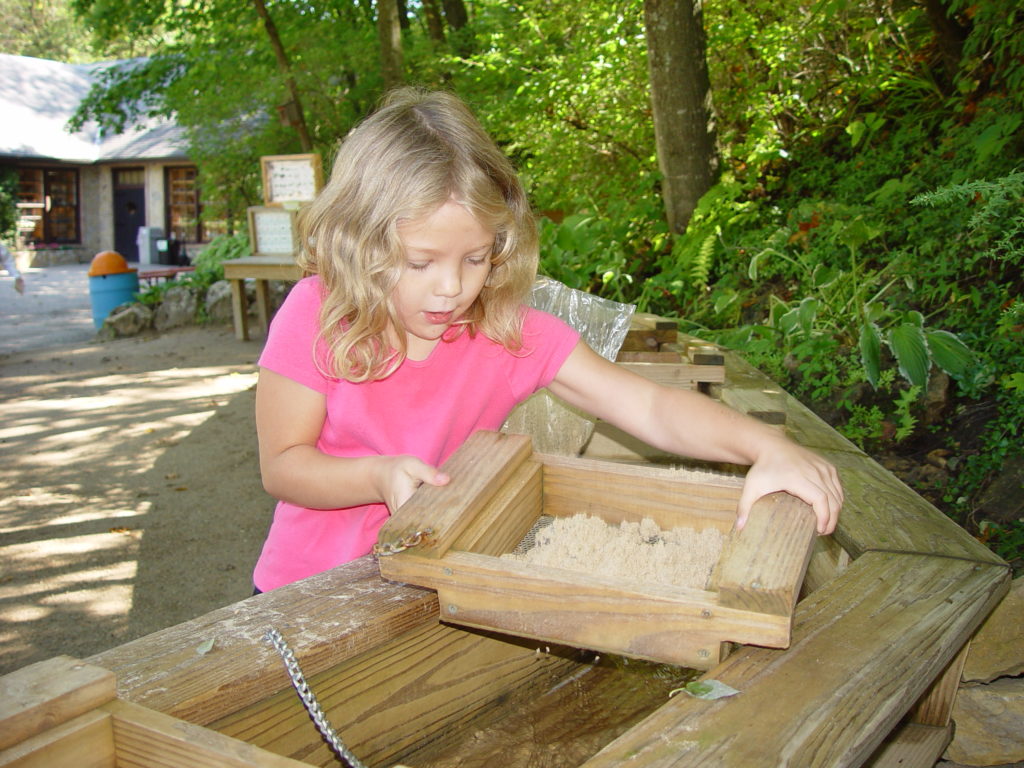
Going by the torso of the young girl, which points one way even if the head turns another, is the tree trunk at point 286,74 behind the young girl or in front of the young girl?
behind

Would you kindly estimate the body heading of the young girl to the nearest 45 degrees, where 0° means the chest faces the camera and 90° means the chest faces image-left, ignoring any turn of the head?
approximately 315°

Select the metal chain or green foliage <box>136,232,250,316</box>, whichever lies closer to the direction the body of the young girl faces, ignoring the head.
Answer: the metal chain

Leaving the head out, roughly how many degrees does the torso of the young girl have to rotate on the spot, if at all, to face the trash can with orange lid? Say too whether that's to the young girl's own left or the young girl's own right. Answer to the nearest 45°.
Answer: approximately 180°

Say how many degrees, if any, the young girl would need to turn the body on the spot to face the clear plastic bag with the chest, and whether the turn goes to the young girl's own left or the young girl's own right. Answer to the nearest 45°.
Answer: approximately 135° to the young girl's own left

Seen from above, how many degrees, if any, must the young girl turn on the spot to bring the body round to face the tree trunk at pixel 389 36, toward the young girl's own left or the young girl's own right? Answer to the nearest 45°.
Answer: approximately 135° to the young girl's own left

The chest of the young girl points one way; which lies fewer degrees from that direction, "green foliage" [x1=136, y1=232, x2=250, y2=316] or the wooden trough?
the wooden trough

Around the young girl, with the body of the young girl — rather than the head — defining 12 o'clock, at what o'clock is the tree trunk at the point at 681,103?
The tree trunk is roughly at 8 o'clock from the young girl.
